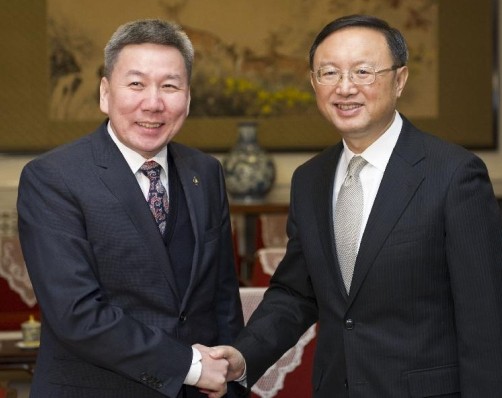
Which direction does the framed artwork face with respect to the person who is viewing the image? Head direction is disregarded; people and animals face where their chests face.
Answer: facing the viewer

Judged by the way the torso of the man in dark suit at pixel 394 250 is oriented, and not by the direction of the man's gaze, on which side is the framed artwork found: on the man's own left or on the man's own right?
on the man's own right

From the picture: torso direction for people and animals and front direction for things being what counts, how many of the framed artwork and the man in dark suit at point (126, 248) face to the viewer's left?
0

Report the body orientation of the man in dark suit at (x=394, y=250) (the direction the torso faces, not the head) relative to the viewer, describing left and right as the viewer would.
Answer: facing the viewer and to the left of the viewer

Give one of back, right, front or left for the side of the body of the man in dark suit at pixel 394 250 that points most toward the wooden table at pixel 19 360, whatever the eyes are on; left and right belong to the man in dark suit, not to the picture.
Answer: right

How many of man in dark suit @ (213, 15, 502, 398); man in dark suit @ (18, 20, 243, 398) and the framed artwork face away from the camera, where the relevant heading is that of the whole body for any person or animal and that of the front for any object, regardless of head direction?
0

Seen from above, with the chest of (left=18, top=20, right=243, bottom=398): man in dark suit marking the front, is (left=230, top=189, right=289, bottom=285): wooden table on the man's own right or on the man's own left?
on the man's own left

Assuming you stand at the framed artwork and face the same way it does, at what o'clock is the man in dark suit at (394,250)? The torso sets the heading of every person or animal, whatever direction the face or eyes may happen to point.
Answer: The man in dark suit is roughly at 12 o'clock from the framed artwork.

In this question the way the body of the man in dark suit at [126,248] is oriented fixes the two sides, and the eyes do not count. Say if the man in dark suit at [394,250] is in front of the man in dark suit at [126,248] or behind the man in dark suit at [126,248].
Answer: in front

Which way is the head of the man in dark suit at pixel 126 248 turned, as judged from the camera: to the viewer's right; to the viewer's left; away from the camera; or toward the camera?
toward the camera

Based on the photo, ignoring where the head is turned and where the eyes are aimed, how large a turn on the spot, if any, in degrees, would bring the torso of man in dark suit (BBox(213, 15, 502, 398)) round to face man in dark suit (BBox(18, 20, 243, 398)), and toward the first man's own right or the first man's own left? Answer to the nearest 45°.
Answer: approximately 45° to the first man's own right

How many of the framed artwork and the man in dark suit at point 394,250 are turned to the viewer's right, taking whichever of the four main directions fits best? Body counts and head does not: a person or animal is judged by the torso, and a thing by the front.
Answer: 0

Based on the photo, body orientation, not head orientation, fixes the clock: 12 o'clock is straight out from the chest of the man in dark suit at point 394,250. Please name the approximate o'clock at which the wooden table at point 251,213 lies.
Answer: The wooden table is roughly at 4 o'clock from the man in dark suit.

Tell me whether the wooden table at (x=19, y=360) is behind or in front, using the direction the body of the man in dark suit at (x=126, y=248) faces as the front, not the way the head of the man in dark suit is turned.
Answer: behind

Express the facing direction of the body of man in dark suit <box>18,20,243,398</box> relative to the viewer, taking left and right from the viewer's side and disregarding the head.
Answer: facing the viewer and to the right of the viewer
